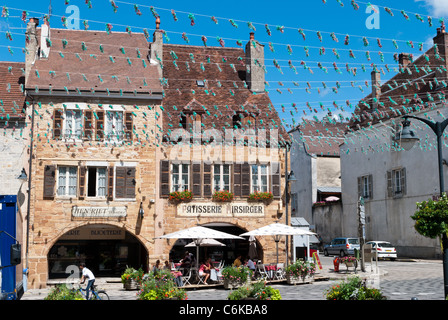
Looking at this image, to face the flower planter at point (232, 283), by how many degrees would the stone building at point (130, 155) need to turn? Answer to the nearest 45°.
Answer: approximately 45° to its left

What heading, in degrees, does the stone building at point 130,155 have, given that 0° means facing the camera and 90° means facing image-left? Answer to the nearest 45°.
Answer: approximately 0°

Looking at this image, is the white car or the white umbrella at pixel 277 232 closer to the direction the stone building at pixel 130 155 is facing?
the white umbrella

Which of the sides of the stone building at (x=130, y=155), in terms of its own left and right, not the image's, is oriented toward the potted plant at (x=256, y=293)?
front

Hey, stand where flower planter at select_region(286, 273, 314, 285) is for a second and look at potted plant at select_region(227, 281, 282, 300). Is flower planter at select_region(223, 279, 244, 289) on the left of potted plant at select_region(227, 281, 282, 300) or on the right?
right

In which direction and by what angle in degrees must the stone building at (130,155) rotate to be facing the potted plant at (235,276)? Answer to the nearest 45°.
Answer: approximately 45° to its left

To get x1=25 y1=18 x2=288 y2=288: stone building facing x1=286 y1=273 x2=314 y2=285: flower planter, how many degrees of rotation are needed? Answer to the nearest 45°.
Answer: approximately 45° to its left

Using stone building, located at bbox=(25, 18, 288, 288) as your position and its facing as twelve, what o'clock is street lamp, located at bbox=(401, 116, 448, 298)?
The street lamp is roughly at 11 o'clock from the stone building.

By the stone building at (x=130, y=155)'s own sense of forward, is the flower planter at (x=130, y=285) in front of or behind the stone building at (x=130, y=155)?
in front

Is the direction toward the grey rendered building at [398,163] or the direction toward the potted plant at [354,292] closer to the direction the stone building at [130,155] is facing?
the potted plant

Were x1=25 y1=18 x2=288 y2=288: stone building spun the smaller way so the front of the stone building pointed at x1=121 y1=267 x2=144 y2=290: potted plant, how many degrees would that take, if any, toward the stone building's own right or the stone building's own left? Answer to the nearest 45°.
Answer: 0° — it already faces it
